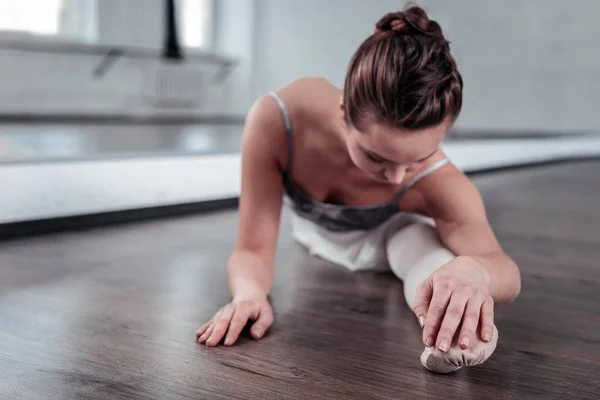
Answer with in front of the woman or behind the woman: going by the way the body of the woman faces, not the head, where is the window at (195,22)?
behind

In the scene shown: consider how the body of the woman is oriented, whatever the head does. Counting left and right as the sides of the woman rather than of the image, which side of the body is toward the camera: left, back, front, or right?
front

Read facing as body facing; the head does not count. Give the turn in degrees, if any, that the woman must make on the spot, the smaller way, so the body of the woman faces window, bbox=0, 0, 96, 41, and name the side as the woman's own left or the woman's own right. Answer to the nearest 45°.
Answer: approximately 135° to the woman's own right
